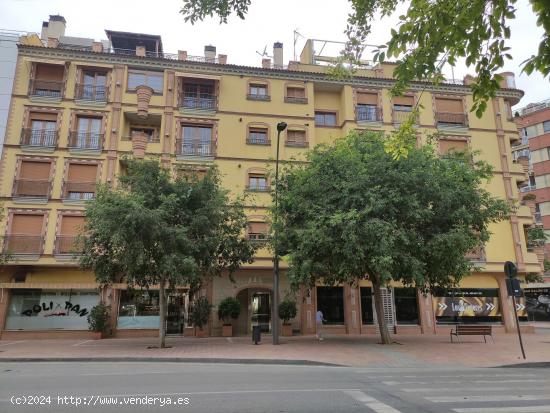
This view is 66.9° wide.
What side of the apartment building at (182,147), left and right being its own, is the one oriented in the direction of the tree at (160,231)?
front

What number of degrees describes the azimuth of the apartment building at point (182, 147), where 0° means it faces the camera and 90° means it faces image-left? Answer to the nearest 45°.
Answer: approximately 0°

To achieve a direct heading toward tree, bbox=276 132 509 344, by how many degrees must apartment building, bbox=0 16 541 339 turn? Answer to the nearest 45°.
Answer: approximately 45° to its left
